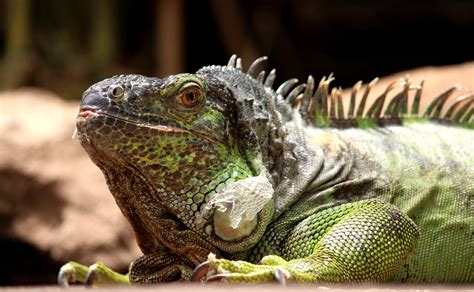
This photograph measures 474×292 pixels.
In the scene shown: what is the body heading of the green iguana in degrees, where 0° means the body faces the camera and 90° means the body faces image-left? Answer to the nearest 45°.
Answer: approximately 90°
